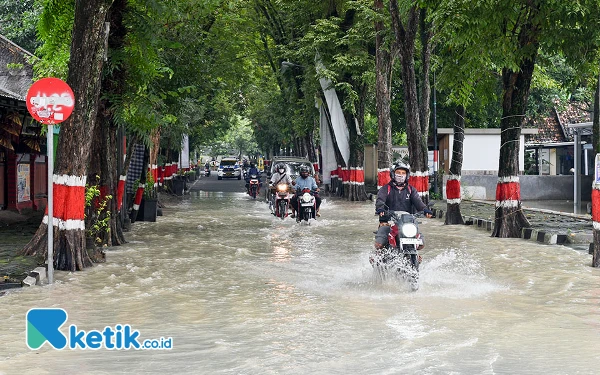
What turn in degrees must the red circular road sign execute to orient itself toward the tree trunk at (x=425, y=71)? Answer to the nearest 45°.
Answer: approximately 135° to its left

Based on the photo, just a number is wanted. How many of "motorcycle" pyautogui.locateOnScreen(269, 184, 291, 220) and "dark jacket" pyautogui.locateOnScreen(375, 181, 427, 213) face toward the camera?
2

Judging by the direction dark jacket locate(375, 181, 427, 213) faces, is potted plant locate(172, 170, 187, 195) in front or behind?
behind

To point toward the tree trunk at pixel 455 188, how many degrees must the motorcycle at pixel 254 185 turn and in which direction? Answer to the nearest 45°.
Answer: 0° — it already faces it

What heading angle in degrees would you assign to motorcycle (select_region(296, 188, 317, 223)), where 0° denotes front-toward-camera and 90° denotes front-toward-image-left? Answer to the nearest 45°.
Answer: approximately 0°

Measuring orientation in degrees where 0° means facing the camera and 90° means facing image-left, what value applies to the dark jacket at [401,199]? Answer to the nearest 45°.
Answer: approximately 0°
